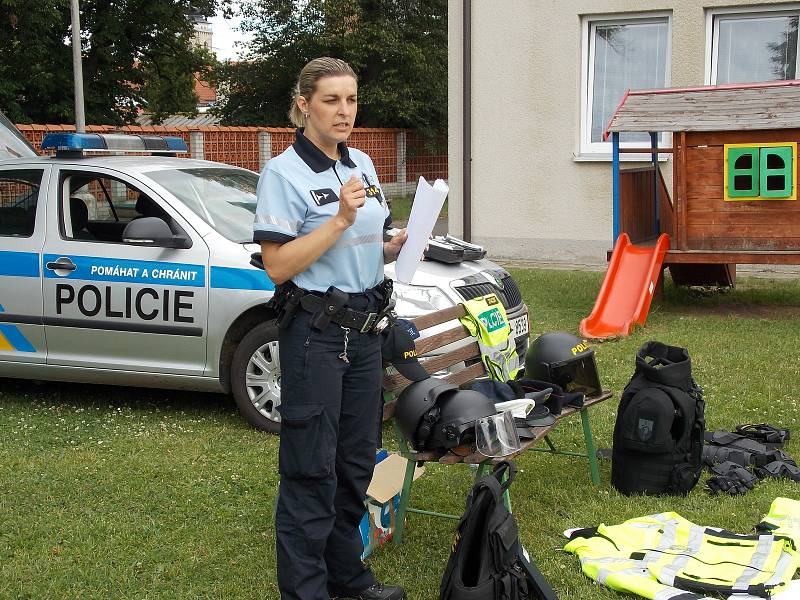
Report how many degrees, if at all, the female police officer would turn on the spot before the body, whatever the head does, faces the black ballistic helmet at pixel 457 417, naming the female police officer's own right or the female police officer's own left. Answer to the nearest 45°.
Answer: approximately 90° to the female police officer's own left

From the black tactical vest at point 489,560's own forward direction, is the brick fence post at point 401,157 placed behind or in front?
behind

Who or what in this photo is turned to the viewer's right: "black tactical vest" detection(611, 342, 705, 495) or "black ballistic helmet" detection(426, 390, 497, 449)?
the black ballistic helmet

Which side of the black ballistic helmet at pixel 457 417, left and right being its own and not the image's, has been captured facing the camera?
right

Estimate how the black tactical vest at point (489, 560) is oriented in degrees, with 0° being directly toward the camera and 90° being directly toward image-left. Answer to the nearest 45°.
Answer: approximately 315°

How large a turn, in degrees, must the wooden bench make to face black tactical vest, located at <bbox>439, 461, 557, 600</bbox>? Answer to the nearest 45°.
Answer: approximately 45° to its right

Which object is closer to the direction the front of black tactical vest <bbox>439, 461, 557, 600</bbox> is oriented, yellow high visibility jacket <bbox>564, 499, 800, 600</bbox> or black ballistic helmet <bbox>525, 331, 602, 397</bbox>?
the yellow high visibility jacket

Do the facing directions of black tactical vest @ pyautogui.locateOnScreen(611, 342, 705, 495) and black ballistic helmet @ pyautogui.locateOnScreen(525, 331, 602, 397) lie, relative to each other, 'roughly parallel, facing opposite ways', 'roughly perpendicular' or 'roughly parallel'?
roughly perpendicular
